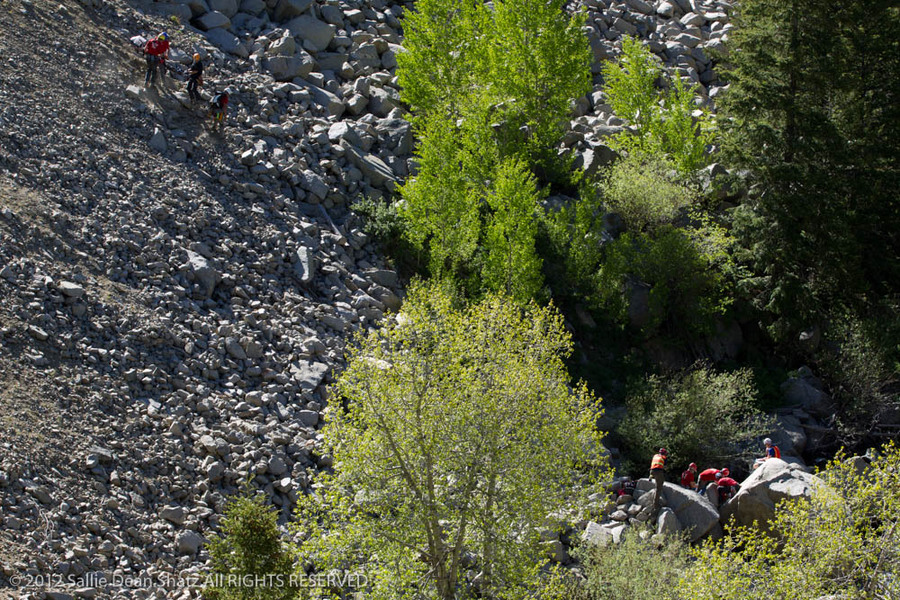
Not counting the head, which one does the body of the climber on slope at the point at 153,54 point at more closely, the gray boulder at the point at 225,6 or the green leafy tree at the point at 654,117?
the green leafy tree

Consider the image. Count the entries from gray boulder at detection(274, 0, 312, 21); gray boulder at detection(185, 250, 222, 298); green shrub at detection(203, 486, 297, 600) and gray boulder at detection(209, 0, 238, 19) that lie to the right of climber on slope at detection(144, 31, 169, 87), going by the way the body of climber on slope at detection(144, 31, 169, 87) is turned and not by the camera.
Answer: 2

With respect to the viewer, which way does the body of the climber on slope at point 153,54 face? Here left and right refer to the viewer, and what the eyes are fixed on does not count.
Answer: facing to the right of the viewer

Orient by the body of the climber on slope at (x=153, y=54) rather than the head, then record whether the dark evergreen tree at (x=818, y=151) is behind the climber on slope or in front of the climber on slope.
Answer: in front

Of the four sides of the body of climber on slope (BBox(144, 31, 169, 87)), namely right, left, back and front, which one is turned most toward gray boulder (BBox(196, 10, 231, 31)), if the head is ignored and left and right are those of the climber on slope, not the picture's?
left

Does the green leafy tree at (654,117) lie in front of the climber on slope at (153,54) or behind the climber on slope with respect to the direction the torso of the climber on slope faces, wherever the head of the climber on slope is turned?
in front

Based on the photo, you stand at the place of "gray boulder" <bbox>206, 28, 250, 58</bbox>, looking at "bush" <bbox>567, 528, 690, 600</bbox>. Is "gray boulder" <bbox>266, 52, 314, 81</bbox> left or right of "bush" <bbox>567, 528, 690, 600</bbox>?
left

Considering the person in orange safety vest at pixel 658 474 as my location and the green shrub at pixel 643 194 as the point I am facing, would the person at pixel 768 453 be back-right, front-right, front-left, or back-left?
front-right

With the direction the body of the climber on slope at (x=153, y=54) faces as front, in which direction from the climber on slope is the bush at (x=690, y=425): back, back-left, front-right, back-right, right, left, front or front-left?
front-right
